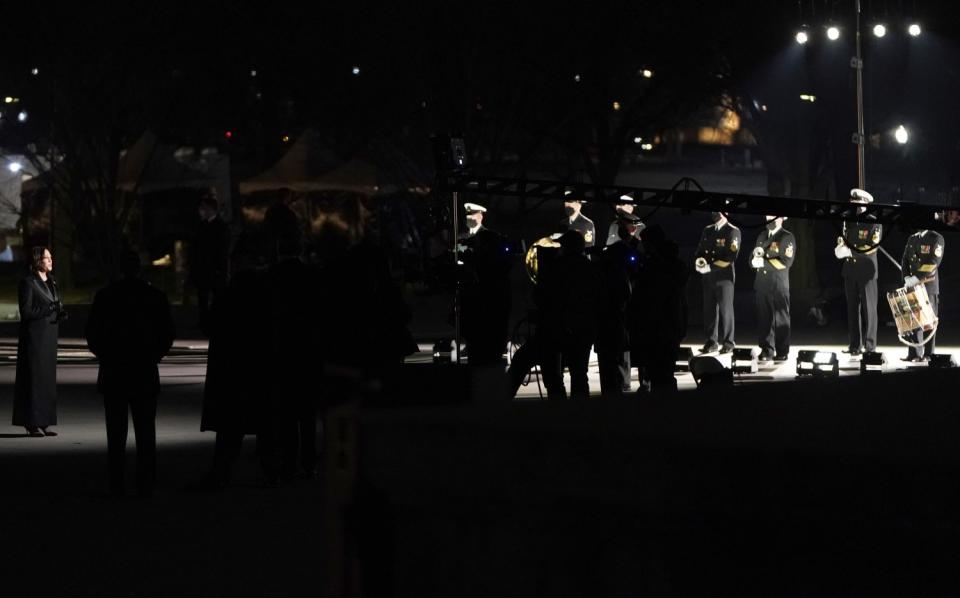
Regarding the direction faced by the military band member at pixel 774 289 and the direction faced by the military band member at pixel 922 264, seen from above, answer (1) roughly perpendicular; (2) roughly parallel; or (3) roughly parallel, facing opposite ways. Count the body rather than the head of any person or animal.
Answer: roughly parallel

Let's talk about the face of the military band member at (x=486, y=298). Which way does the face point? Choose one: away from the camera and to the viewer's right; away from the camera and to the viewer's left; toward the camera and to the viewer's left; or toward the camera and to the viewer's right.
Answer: toward the camera and to the viewer's left

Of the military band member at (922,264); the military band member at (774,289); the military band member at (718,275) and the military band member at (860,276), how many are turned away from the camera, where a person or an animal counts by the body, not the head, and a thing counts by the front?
0

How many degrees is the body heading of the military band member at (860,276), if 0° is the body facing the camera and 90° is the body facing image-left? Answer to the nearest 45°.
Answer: approximately 45°

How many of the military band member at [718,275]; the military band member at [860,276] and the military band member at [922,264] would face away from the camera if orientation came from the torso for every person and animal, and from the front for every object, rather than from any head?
0

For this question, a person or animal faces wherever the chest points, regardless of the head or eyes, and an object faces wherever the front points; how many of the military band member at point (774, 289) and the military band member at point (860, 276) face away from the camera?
0

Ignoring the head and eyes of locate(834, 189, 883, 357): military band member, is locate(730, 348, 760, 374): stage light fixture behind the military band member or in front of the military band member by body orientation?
in front

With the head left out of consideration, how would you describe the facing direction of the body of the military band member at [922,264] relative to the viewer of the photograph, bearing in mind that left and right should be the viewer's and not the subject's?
facing the viewer and to the left of the viewer

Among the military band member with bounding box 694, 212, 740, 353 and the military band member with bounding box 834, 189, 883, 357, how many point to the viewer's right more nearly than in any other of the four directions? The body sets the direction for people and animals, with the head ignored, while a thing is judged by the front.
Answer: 0

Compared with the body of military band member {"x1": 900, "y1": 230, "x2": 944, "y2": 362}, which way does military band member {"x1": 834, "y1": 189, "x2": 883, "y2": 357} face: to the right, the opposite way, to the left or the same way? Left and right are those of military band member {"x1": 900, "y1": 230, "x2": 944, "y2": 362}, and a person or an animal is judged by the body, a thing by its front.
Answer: the same way

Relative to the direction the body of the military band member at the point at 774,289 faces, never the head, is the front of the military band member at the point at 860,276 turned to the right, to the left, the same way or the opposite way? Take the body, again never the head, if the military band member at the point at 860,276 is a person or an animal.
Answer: the same way

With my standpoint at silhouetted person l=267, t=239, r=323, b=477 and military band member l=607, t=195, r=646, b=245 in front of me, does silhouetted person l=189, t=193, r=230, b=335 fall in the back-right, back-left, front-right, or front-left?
front-left
